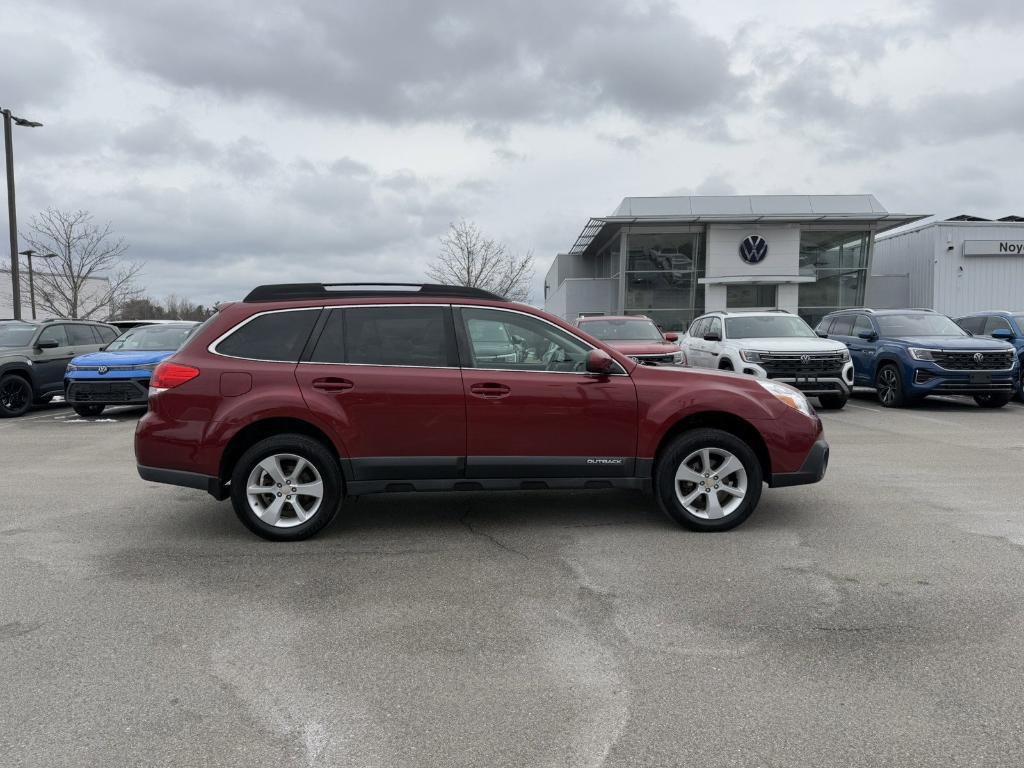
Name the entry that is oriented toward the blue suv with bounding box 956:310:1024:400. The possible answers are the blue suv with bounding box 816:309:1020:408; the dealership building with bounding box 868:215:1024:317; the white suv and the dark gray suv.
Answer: the dealership building

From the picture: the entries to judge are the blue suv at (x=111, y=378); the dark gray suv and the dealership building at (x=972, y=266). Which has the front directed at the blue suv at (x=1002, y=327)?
the dealership building

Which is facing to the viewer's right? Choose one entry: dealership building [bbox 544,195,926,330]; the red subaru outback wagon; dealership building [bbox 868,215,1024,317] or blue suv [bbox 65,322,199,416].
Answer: the red subaru outback wagon

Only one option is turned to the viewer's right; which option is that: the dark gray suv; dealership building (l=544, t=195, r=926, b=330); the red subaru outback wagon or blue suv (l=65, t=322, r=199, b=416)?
the red subaru outback wagon

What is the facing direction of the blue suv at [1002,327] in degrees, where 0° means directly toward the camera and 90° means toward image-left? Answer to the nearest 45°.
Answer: approximately 315°

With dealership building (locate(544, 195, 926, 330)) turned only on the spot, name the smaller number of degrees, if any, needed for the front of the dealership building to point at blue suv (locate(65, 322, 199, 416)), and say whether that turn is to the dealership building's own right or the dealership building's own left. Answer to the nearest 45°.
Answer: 0° — it already faces it

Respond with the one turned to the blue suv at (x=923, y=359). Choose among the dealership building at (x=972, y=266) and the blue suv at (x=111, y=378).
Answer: the dealership building

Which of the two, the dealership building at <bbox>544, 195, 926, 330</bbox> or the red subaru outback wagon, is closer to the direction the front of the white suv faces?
the red subaru outback wagon

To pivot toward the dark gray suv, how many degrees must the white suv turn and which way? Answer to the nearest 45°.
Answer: approximately 135° to its right

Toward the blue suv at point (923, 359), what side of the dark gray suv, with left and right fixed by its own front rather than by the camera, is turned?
left

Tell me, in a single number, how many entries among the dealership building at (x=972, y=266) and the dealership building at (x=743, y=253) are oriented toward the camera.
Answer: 2

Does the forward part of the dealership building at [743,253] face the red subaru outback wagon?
yes

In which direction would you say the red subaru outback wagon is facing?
to the viewer's right
